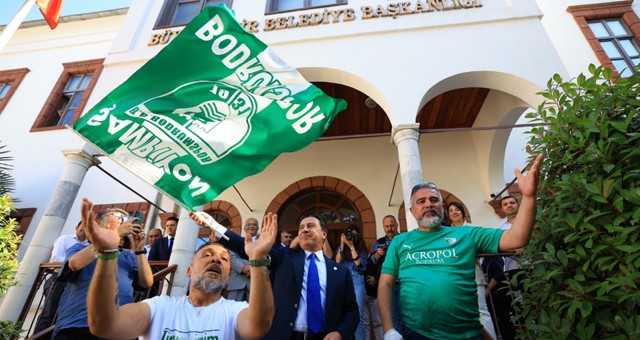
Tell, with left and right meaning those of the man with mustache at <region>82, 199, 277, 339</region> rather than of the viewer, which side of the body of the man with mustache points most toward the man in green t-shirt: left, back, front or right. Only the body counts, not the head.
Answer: left

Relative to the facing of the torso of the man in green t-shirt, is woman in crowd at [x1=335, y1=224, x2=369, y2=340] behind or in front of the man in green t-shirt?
behind

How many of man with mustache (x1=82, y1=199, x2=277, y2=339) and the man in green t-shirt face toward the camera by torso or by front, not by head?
2

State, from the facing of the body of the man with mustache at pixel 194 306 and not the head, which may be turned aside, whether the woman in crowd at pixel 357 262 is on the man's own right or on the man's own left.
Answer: on the man's own left

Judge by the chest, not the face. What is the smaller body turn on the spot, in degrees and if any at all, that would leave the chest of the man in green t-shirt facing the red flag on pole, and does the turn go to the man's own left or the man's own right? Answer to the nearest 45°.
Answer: approximately 90° to the man's own right

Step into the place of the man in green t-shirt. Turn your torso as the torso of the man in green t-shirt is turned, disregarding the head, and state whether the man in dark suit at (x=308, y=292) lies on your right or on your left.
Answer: on your right

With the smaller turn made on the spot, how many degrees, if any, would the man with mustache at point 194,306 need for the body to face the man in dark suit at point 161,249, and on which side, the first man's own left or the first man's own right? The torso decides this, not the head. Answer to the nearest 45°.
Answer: approximately 180°

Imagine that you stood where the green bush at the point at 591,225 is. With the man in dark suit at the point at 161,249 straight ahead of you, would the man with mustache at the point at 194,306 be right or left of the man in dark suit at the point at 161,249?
left

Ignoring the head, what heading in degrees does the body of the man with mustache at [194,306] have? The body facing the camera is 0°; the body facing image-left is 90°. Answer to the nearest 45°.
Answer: approximately 0°
